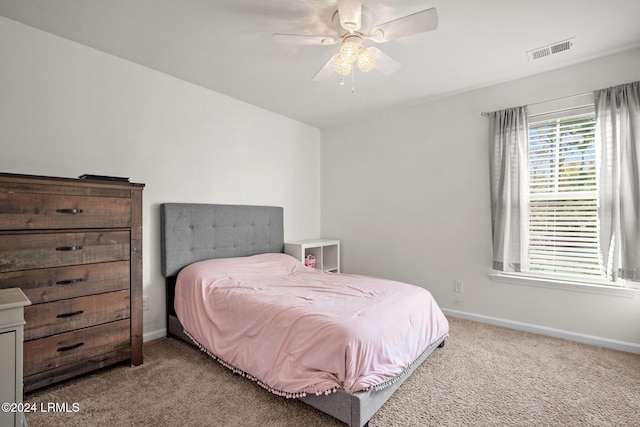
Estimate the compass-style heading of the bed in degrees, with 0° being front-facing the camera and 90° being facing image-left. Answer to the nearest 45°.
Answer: approximately 315°

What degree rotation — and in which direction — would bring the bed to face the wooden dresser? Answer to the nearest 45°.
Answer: approximately 135° to its right

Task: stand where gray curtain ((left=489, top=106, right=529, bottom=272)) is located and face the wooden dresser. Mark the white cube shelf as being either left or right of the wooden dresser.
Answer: right

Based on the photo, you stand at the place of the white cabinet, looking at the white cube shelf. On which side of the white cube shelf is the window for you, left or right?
right

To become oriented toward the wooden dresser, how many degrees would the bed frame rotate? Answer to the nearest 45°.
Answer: approximately 90° to its right

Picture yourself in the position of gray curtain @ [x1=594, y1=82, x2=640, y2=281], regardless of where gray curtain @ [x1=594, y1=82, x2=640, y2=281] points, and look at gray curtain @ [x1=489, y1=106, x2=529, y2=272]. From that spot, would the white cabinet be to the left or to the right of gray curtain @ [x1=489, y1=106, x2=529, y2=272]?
left
